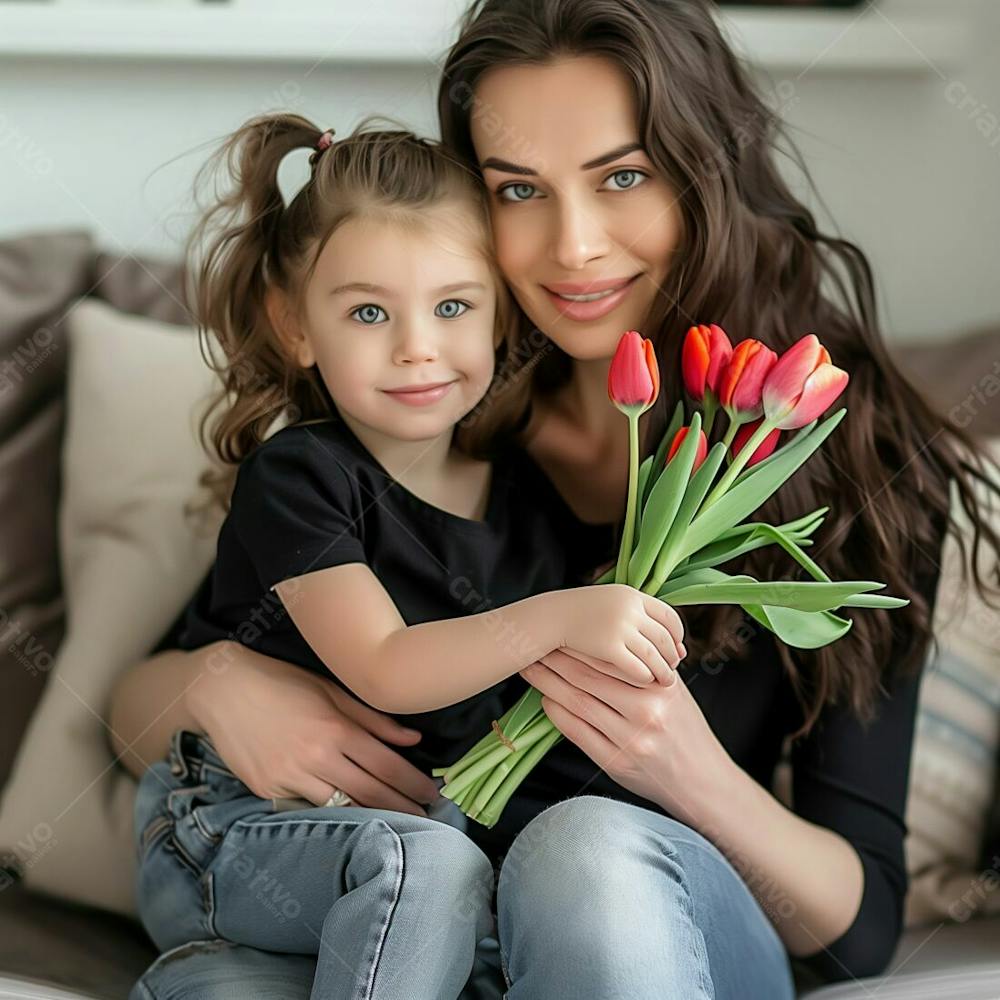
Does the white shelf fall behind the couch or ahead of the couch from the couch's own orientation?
behind

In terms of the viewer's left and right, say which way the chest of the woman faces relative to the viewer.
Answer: facing the viewer and to the left of the viewer

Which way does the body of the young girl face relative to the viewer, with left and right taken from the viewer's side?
facing the viewer and to the right of the viewer

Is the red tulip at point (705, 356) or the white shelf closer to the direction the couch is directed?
the red tulip

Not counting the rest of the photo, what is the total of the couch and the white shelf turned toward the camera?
2

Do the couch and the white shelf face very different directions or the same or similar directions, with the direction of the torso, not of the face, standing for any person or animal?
same or similar directions

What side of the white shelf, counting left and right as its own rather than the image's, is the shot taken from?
front

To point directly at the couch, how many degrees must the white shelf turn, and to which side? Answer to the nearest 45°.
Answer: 0° — it already faces it

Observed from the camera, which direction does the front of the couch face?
facing the viewer
